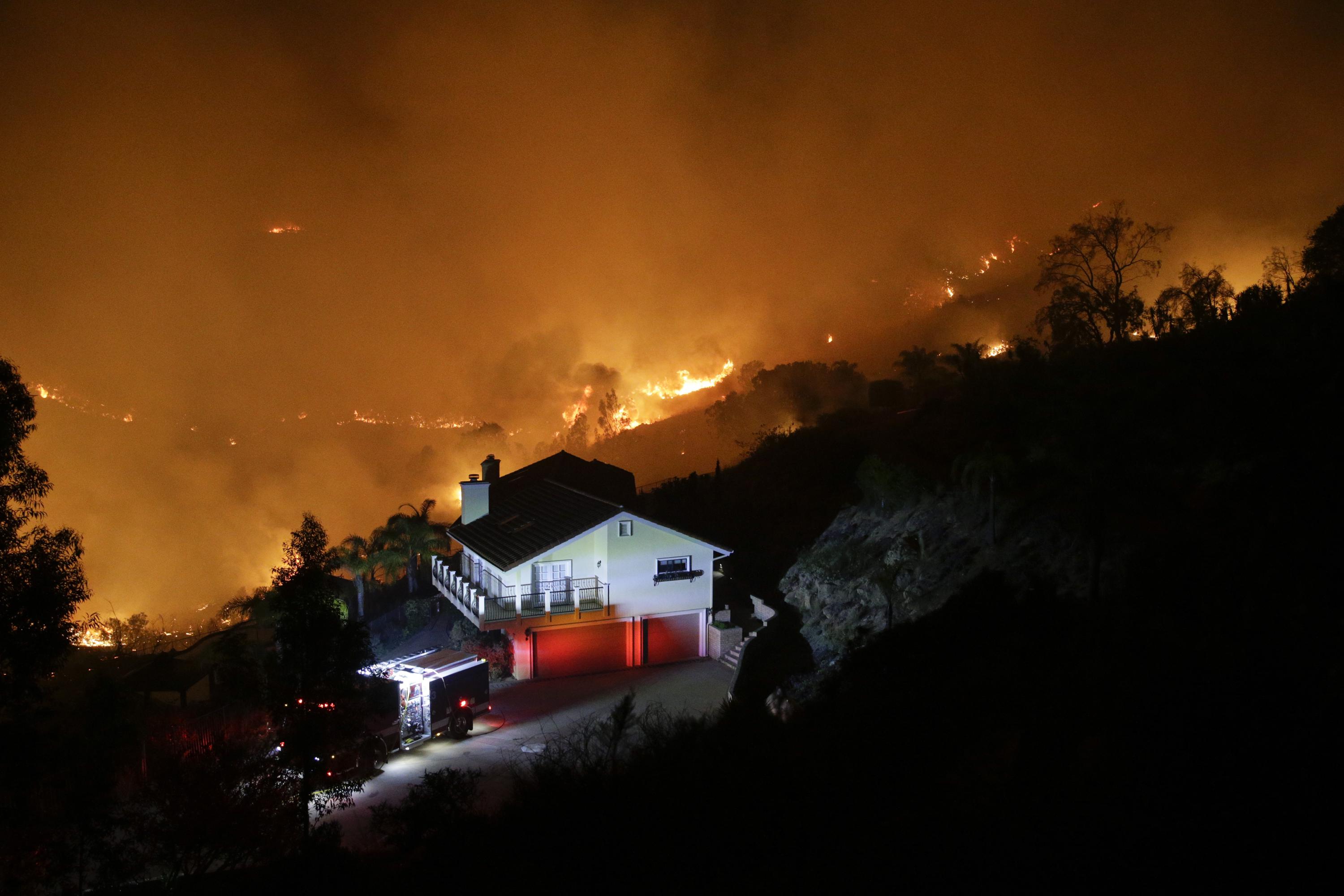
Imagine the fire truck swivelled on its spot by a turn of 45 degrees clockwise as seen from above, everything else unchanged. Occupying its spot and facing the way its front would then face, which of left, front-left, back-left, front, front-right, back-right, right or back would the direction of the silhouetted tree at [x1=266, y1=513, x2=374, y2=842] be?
left

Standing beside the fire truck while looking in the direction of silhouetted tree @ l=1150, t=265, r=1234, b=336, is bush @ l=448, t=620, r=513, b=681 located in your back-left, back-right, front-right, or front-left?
front-left

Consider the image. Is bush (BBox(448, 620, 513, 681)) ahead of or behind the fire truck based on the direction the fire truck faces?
behind

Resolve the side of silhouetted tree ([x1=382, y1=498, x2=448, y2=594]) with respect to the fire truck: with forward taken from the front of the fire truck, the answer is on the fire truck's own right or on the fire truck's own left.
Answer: on the fire truck's own right

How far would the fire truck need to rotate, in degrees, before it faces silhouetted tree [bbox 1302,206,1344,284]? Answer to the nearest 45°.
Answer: approximately 135° to its left

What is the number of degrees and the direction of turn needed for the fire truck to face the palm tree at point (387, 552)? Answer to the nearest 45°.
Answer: approximately 135° to its right

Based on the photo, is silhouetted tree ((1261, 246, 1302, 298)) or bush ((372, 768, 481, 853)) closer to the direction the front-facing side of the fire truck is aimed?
the bush
